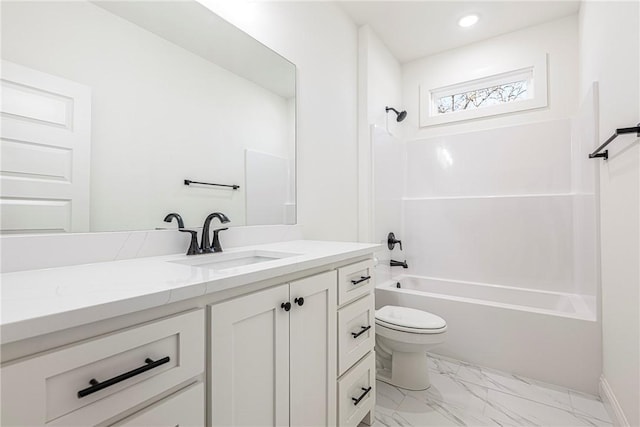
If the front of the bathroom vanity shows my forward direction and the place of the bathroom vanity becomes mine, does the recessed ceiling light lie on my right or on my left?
on my left

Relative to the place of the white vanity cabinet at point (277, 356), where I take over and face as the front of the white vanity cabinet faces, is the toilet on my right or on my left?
on my left

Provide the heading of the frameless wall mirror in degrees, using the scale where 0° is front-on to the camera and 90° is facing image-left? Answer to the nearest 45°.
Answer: approximately 315°

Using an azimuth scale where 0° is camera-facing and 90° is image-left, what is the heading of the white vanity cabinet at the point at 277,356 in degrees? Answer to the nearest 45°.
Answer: approximately 315°

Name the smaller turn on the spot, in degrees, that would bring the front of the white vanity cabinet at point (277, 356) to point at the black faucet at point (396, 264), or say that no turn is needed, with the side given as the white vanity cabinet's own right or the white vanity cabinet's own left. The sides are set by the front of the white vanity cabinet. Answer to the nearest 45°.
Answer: approximately 90° to the white vanity cabinet's own left

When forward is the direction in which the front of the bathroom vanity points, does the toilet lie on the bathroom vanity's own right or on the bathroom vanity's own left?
on the bathroom vanity's own left
